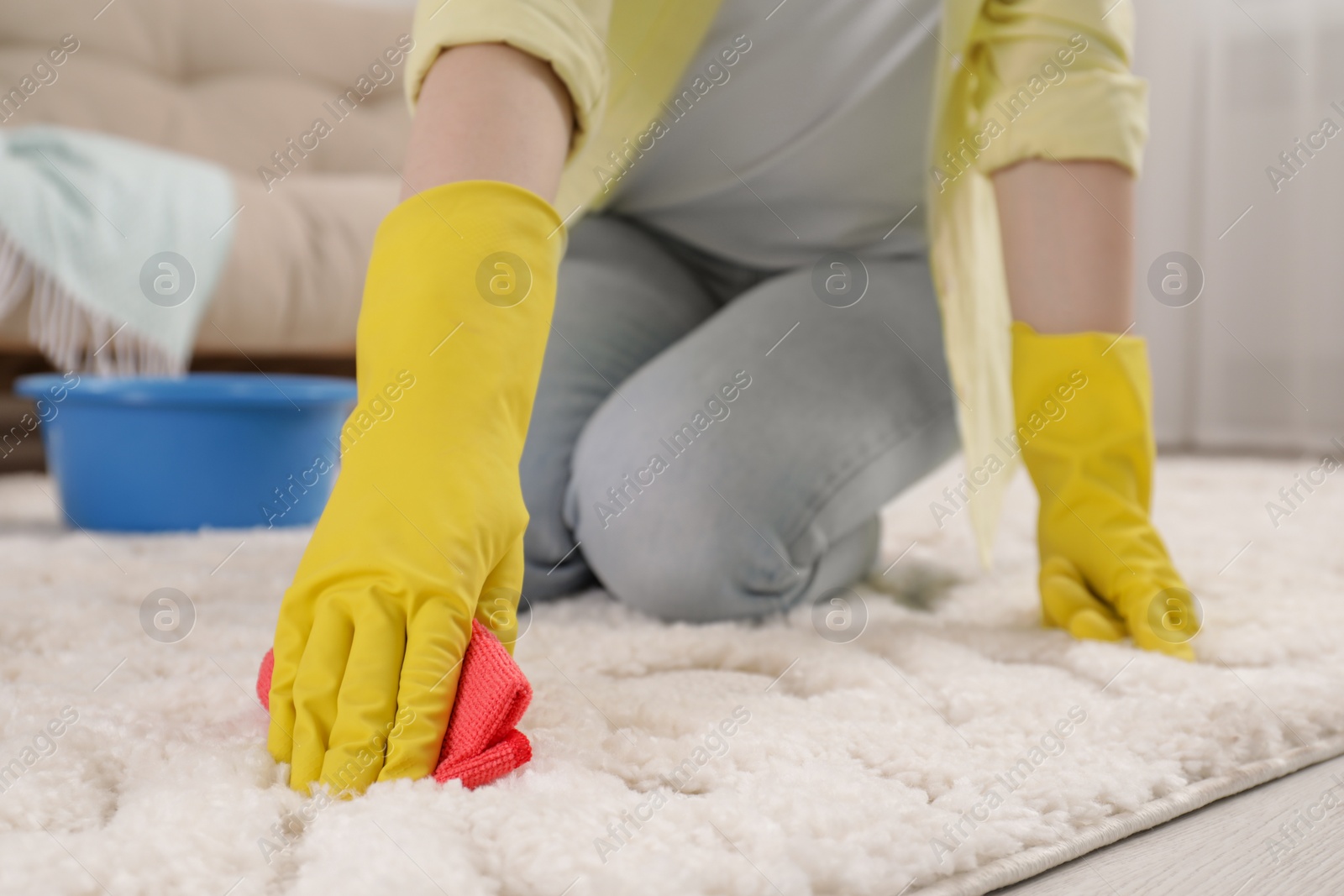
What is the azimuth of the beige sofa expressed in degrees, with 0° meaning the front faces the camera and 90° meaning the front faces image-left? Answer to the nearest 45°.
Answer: approximately 0°

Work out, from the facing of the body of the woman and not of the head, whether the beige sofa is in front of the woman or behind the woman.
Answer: behind

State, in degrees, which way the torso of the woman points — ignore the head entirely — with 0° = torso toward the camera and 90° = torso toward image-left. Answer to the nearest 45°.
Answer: approximately 0°

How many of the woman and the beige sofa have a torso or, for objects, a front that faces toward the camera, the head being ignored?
2

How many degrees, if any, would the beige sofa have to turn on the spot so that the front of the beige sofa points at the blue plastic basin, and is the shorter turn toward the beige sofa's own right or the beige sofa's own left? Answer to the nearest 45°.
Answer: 0° — it already faces it
